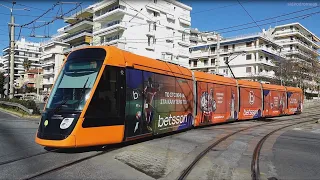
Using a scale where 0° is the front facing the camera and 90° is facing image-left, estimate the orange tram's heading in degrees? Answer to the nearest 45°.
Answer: approximately 45°
